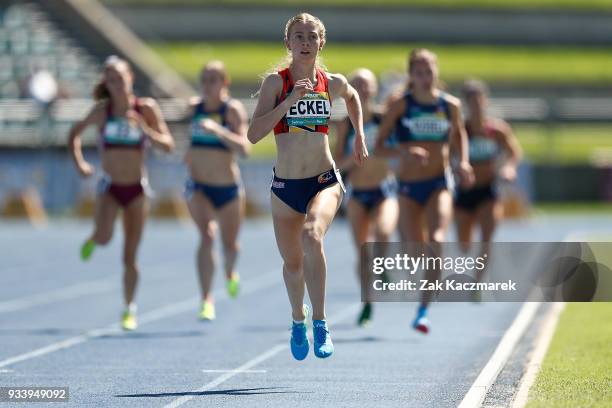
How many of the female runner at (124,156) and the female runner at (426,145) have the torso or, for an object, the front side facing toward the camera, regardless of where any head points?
2

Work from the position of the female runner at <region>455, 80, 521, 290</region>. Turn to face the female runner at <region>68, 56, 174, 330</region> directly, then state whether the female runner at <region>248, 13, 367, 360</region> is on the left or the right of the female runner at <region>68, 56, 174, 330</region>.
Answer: left

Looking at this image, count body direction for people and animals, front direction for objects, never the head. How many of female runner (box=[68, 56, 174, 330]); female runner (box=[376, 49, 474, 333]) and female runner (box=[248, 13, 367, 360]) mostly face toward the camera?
3

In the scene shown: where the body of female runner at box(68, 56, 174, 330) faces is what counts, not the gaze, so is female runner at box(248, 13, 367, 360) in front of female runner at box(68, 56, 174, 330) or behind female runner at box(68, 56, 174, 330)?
in front

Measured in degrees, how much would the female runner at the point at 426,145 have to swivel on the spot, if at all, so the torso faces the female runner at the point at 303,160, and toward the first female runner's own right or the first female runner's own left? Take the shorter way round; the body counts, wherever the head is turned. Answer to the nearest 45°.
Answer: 0° — they already face them

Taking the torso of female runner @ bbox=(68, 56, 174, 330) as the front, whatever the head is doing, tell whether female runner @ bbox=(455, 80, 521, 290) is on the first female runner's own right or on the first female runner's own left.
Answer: on the first female runner's own left

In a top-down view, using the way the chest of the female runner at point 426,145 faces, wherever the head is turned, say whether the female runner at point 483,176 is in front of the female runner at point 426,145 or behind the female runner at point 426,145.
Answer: behind

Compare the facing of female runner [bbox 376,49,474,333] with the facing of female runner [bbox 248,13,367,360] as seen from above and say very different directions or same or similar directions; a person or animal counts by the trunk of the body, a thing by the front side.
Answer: same or similar directions

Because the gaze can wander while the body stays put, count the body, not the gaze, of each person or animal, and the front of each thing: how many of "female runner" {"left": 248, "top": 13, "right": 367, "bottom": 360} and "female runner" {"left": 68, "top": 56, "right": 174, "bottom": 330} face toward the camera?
2

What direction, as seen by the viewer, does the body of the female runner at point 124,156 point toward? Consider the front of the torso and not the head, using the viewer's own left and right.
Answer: facing the viewer

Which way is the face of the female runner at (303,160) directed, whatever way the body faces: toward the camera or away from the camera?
toward the camera

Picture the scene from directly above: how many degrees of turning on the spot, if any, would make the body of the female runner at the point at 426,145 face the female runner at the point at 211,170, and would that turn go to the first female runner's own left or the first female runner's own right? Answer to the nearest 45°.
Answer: approximately 90° to the first female runner's own right

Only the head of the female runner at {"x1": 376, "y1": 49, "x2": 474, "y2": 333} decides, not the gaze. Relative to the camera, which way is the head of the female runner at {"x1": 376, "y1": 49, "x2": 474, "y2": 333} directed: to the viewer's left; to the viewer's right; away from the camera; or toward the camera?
toward the camera

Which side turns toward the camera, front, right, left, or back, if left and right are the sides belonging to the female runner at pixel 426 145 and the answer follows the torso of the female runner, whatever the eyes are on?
front
